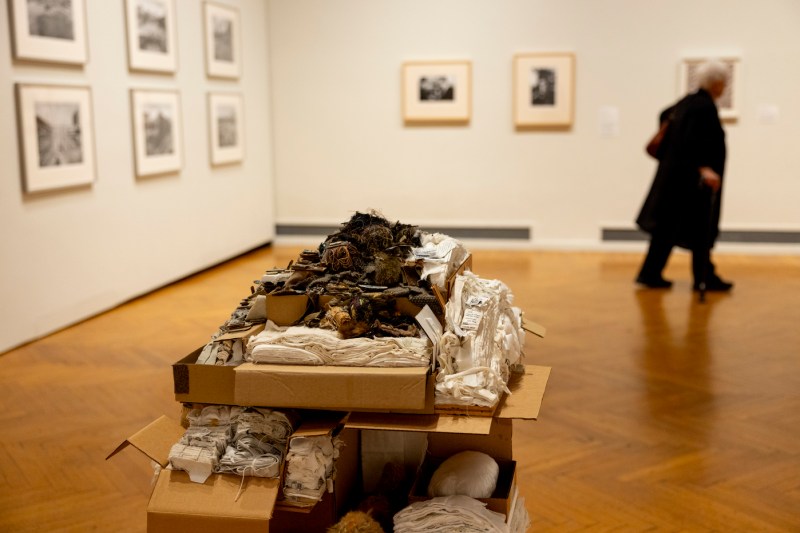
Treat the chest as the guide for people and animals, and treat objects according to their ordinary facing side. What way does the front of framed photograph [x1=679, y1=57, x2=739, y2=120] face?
toward the camera

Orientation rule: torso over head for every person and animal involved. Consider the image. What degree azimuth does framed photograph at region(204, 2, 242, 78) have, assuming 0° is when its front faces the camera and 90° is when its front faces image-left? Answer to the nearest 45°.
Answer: approximately 315°

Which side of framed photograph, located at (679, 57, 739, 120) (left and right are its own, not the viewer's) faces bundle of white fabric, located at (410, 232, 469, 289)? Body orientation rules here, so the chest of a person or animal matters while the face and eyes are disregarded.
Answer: front

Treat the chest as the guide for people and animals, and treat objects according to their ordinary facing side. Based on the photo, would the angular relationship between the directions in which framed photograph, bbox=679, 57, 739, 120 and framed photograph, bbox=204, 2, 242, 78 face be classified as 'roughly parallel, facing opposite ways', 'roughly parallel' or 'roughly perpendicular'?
roughly perpendicular

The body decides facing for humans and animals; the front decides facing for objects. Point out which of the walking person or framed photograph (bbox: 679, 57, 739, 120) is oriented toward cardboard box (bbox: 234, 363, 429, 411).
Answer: the framed photograph

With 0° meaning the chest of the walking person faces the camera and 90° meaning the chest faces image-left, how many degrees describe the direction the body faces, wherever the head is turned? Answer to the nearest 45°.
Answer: approximately 270°

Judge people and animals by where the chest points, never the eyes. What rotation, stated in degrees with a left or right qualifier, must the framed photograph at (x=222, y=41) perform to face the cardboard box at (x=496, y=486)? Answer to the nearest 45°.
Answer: approximately 45° to its right

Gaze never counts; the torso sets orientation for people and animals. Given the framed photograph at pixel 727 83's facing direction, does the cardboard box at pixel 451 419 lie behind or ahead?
ahead

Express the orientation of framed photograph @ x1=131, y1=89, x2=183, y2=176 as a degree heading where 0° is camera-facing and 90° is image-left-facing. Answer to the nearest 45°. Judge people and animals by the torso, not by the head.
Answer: approximately 315°

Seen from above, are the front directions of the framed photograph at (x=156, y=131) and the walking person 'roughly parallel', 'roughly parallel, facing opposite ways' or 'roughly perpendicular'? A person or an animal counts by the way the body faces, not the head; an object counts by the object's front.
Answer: roughly parallel

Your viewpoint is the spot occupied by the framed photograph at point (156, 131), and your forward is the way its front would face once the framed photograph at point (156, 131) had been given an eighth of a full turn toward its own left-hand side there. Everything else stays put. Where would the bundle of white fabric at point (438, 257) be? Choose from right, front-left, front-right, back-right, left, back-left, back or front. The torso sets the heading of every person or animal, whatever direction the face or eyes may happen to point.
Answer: right

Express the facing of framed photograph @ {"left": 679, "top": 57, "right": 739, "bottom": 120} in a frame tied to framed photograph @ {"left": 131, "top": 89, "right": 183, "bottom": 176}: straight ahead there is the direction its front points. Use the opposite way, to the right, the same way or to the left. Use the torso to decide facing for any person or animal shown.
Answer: to the right

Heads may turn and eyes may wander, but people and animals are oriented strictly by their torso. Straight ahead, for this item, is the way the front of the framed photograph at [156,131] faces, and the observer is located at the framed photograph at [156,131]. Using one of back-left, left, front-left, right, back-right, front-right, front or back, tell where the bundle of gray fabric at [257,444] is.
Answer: front-right

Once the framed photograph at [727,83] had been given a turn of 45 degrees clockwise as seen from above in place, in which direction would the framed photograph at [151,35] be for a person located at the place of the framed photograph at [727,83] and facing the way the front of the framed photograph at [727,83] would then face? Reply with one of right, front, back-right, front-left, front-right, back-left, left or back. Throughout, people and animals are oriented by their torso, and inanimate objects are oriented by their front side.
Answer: front

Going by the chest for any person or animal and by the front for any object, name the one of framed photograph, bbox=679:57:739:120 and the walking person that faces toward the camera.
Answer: the framed photograph

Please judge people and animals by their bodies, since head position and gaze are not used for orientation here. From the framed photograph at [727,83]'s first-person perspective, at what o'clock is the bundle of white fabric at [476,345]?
The bundle of white fabric is roughly at 12 o'clock from the framed photograph.

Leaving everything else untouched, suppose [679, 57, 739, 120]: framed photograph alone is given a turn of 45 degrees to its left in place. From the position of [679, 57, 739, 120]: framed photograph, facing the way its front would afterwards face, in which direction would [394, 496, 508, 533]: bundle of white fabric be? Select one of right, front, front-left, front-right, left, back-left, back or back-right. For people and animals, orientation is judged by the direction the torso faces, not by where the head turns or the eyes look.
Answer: front-right

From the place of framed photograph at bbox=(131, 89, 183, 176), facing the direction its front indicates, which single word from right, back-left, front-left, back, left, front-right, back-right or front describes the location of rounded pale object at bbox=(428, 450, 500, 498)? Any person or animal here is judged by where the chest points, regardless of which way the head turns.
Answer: front-right

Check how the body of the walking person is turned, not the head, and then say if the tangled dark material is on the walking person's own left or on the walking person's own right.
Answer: on the walking person's own right
